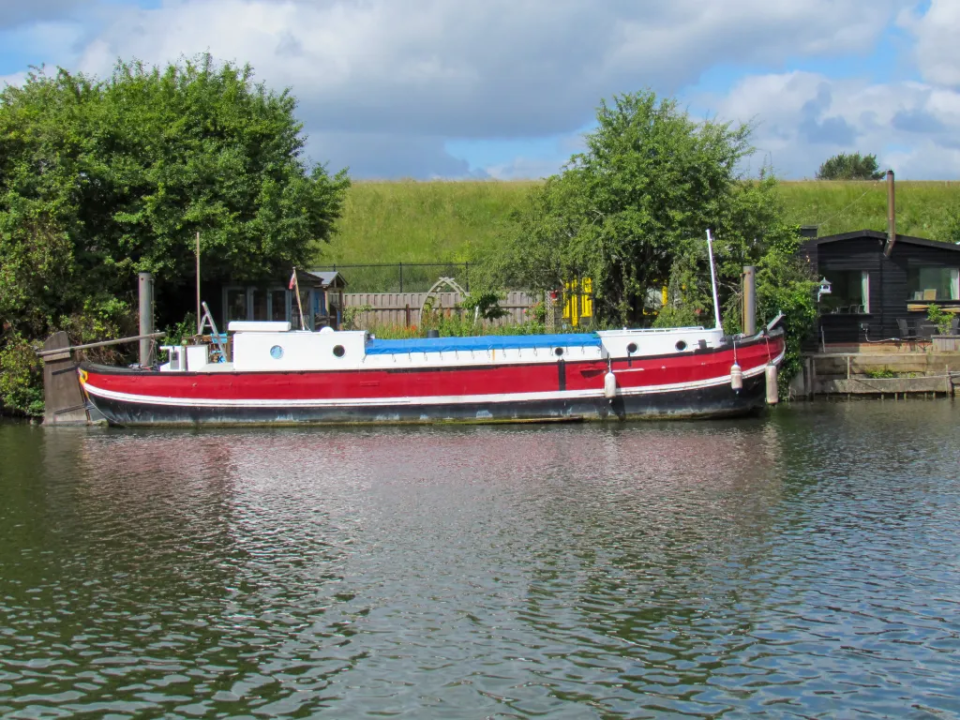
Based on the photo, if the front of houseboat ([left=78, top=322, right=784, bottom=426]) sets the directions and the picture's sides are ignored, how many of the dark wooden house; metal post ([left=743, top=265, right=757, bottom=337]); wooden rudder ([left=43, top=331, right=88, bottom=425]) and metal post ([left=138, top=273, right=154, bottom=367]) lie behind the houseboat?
2

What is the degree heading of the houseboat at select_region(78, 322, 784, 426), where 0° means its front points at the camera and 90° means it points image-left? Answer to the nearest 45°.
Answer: approximately 270°

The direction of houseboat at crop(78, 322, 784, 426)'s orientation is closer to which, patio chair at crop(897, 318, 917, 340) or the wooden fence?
the patio chair

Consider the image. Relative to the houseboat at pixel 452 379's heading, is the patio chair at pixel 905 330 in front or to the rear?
in front

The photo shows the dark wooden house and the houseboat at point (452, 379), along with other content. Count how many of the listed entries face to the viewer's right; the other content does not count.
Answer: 1

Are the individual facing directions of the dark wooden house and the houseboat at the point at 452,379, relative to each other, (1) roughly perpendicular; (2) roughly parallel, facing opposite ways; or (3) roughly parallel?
roughly perpendicular

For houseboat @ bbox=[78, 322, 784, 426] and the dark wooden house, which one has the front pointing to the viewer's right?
the houseboat

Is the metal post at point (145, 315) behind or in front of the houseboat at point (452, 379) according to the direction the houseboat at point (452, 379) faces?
behind

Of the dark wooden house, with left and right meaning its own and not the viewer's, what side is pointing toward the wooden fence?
right

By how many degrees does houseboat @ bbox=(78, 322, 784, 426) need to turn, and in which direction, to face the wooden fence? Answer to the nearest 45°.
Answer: approximately 90° to its left

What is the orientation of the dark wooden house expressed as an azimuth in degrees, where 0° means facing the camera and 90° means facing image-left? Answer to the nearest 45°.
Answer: approximately 0°

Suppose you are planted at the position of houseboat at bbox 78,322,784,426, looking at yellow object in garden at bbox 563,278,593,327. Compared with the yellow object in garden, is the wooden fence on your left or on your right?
left
